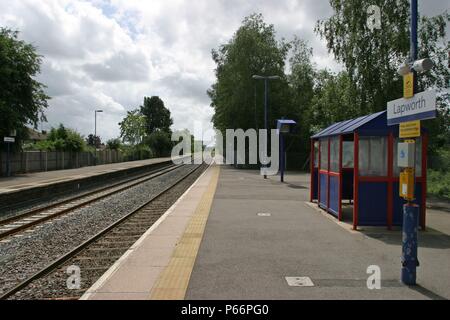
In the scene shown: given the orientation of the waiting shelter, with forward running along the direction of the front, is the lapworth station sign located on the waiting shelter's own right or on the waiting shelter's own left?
on the waiting shelter's own left

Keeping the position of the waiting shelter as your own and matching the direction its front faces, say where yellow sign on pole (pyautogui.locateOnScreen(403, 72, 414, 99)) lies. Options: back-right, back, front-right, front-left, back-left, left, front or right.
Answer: front-left

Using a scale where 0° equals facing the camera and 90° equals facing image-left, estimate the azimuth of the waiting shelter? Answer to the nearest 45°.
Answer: approximately 45°

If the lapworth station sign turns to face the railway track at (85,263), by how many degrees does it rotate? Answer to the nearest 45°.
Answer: approximately 45° to its right

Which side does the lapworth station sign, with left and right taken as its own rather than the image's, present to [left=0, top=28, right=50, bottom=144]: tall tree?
right

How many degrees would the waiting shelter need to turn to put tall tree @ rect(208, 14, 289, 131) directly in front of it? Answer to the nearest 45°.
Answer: approximately 135° to its right

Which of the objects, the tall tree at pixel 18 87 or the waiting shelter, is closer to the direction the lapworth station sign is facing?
the tall tree

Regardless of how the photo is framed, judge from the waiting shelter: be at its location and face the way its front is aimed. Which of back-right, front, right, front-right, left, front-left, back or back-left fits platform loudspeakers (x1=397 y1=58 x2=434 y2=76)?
front-left
